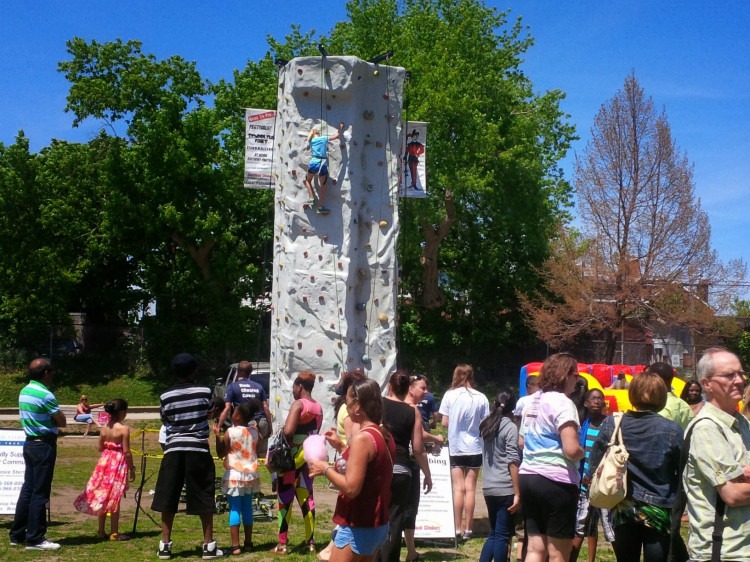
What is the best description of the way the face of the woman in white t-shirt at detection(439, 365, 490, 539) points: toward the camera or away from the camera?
away from the camera

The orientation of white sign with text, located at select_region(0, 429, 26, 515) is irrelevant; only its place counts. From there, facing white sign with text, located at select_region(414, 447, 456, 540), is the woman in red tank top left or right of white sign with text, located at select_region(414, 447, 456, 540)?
right

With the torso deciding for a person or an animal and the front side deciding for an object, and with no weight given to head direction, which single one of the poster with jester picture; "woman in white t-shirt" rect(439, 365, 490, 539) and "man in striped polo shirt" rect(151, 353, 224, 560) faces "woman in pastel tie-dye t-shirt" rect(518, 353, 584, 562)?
the poster with jester picture

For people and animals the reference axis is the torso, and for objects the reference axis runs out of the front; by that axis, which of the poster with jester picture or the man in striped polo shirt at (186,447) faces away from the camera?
the man in striped polo shirt

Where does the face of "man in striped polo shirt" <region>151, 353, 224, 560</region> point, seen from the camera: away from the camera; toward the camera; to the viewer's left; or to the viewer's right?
away from the camera

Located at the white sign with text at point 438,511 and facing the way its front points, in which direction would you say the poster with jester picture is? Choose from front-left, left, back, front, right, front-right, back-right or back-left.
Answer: back

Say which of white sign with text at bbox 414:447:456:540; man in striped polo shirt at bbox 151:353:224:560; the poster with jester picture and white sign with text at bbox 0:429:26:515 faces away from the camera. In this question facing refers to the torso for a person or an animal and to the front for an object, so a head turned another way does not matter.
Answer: the man in striped polo shirt

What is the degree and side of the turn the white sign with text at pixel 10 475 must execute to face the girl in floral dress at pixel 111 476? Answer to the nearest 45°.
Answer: approximately 45° to its left

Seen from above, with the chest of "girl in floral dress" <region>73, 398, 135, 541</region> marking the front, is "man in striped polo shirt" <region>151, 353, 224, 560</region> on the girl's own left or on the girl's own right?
on the girl's own right

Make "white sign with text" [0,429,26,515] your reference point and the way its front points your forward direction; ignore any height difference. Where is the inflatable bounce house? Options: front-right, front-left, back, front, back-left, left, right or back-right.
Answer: left

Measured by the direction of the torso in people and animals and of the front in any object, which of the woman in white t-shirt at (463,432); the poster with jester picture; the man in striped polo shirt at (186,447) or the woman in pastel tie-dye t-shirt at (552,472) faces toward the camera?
the poster with jester picture

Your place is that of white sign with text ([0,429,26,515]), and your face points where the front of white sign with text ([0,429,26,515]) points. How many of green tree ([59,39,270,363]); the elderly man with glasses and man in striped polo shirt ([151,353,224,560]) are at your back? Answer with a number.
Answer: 1

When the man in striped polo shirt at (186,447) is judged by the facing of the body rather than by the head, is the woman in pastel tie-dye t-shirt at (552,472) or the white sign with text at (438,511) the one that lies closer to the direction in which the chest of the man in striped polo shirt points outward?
the white sign with text

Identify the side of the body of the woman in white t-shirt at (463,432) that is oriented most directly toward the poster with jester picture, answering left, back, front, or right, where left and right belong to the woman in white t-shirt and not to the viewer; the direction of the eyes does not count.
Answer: front
